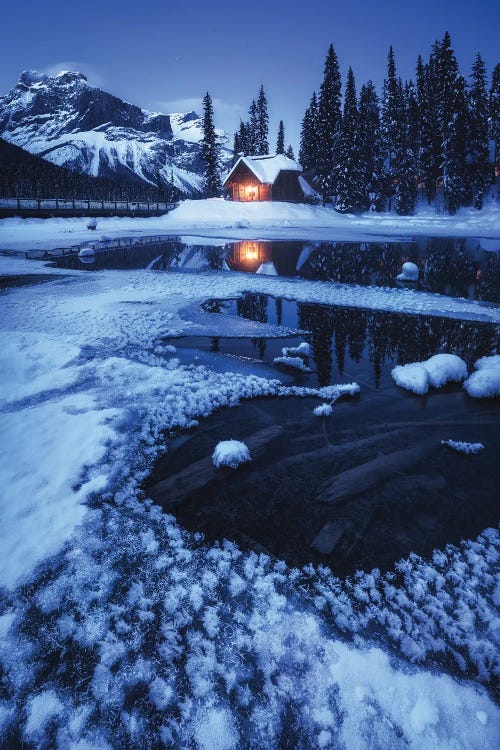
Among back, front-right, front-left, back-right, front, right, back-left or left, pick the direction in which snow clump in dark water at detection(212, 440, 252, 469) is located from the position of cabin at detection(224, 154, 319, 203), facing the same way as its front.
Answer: front-left

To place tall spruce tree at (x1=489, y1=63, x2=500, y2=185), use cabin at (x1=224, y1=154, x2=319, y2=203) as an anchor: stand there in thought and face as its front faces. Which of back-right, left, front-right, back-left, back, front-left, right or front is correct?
back-left

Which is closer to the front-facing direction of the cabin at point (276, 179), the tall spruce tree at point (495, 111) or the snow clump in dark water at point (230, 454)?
the snow clump in dark water

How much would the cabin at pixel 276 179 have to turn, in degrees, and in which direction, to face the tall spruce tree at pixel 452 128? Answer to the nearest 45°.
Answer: approximately 135° to its left

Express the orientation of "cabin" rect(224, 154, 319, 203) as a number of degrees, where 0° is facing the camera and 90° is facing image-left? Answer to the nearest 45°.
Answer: approximately 45°

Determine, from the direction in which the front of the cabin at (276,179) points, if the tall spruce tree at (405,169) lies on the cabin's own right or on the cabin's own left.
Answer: on the cabin's own left

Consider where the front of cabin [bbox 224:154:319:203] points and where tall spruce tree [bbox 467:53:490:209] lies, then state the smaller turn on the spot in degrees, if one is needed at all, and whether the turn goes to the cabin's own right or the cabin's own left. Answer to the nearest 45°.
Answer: approximately 135° to the cabin's own left

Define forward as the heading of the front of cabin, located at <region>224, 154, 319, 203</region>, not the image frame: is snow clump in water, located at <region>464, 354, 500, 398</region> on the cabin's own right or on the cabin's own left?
on the cabin's own left

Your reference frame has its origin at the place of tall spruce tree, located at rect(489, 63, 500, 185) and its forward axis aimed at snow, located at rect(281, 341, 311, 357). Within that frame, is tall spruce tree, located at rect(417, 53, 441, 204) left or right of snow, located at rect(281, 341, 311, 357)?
right

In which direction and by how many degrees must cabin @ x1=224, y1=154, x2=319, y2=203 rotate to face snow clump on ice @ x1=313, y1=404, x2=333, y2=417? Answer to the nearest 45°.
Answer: approximately 45° to its left

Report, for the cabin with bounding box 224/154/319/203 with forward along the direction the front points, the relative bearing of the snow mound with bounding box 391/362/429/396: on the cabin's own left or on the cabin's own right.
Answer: on the cabin's own left

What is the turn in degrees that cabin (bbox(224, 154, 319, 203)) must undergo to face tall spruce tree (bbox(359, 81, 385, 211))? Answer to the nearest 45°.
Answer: approximately 135° to its left

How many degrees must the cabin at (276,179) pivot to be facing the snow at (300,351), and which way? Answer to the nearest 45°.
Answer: approximately 45° to its left
